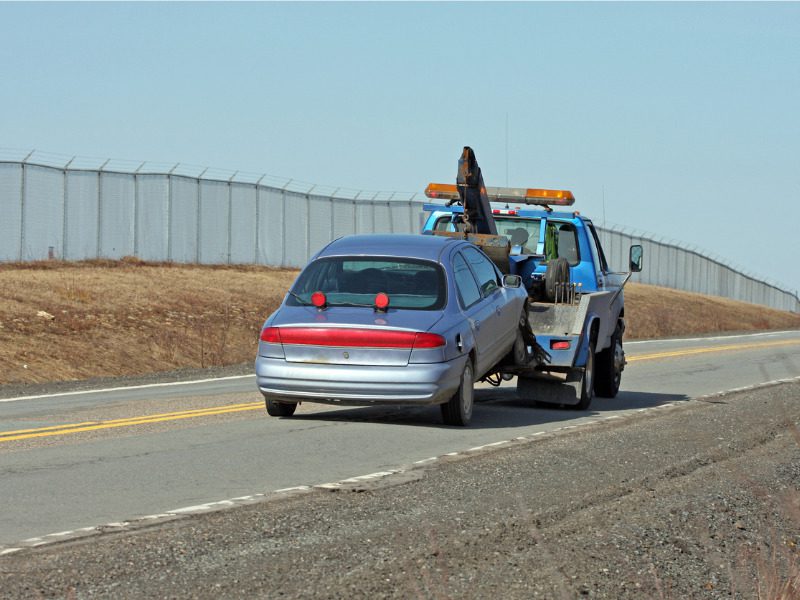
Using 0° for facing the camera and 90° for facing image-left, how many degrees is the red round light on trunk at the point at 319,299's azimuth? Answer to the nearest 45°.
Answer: approximately 0°

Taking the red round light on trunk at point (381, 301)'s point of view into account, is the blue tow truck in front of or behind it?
behind

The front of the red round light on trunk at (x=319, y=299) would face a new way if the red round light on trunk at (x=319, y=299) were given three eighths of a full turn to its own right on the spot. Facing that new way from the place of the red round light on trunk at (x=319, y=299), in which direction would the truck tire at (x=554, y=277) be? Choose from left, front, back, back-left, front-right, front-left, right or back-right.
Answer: right

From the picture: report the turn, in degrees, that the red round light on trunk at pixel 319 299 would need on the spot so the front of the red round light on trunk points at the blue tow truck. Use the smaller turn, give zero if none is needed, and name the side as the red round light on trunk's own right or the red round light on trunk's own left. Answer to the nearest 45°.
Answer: approximately 135° to the red round light on trunk's own left

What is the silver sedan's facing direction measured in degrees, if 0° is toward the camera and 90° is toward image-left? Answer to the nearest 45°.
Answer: approximately 225°

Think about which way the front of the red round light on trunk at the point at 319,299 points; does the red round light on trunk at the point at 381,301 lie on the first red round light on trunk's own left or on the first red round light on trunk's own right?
on the first red round light on trunk's own left

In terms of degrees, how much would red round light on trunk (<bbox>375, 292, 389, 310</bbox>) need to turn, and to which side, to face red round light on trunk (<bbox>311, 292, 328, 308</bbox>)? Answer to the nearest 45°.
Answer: approximately 90° to its right

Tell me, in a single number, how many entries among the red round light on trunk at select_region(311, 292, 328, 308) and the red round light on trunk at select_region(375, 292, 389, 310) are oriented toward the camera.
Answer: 2

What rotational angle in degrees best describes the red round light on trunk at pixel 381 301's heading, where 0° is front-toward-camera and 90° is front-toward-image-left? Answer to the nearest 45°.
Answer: approximately 0°
